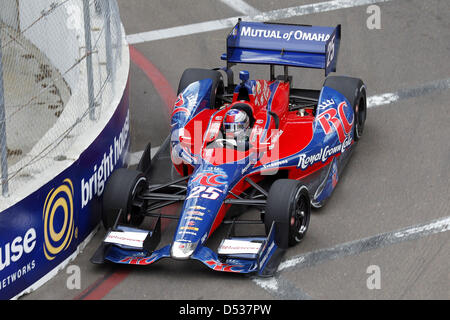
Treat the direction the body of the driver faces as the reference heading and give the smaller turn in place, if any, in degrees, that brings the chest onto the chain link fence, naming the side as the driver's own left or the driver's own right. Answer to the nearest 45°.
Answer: approximately 45° to the driver's own right

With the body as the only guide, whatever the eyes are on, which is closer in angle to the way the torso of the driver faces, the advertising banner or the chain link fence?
the advertising banner

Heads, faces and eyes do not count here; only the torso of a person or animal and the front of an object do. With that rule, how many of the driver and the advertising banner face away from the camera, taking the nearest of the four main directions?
0

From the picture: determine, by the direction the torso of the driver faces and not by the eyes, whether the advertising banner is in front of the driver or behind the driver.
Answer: in front

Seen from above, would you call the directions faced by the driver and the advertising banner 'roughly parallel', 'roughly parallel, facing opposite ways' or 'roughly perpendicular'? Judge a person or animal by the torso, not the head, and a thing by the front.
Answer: roughly perpendicular

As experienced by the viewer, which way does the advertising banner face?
facing the viewer and to the right of the viewer
